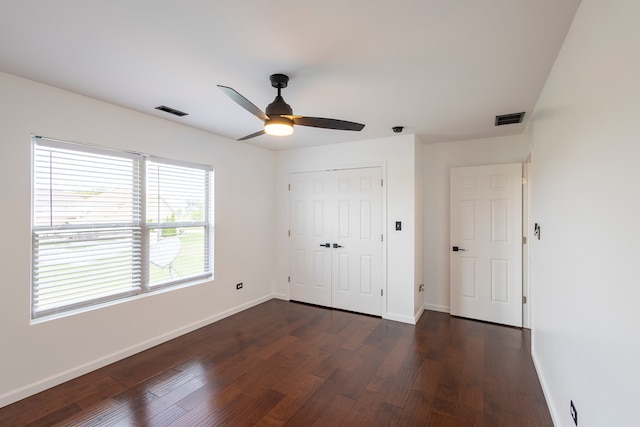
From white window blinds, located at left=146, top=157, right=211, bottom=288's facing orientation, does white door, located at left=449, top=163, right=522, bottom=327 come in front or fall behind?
in front

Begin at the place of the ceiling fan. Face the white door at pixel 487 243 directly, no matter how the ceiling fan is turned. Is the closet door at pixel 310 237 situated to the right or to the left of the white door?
left

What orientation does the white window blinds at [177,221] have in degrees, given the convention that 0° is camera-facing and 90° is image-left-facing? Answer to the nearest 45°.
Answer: approximately 315°

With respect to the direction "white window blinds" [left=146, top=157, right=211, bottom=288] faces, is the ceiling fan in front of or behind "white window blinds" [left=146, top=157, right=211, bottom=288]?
in front

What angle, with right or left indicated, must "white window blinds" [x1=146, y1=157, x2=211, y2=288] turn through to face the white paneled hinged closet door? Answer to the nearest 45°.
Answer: approximately 45° to its left

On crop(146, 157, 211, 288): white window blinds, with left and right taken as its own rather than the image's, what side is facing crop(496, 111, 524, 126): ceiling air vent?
front
